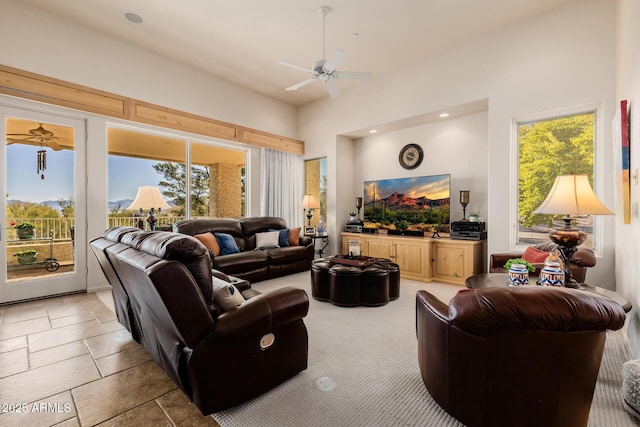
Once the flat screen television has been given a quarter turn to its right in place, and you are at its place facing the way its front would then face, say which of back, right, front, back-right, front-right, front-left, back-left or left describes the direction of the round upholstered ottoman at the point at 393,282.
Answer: back-left

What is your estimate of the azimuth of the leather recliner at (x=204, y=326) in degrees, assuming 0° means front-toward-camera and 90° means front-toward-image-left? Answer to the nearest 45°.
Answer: approximately 225°

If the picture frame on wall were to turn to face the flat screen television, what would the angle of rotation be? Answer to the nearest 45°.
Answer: approximately 45° to its right

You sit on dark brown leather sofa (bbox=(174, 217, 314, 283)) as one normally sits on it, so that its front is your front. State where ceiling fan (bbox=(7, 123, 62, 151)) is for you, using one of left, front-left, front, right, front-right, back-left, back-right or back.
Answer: back-right

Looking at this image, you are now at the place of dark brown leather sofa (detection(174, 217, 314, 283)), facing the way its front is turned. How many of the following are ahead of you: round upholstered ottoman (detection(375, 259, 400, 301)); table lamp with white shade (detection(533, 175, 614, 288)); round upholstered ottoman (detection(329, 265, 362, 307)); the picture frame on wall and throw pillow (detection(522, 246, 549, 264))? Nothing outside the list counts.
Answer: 5

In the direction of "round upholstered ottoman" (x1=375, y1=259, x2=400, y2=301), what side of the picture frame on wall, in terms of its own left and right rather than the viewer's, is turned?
front

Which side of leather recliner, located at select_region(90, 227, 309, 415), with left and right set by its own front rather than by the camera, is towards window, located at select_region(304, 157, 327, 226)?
front

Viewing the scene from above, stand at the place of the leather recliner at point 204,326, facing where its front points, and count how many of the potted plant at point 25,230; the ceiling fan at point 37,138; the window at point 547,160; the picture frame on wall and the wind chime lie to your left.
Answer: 3

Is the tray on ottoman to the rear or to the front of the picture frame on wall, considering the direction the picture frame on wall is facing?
to the front

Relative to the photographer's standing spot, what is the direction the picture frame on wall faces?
facing to the left of the viewer

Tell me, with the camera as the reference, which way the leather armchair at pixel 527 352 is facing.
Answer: facing away from the viewer and to the left of the viewer

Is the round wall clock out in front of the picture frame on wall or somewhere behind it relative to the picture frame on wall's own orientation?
in front
